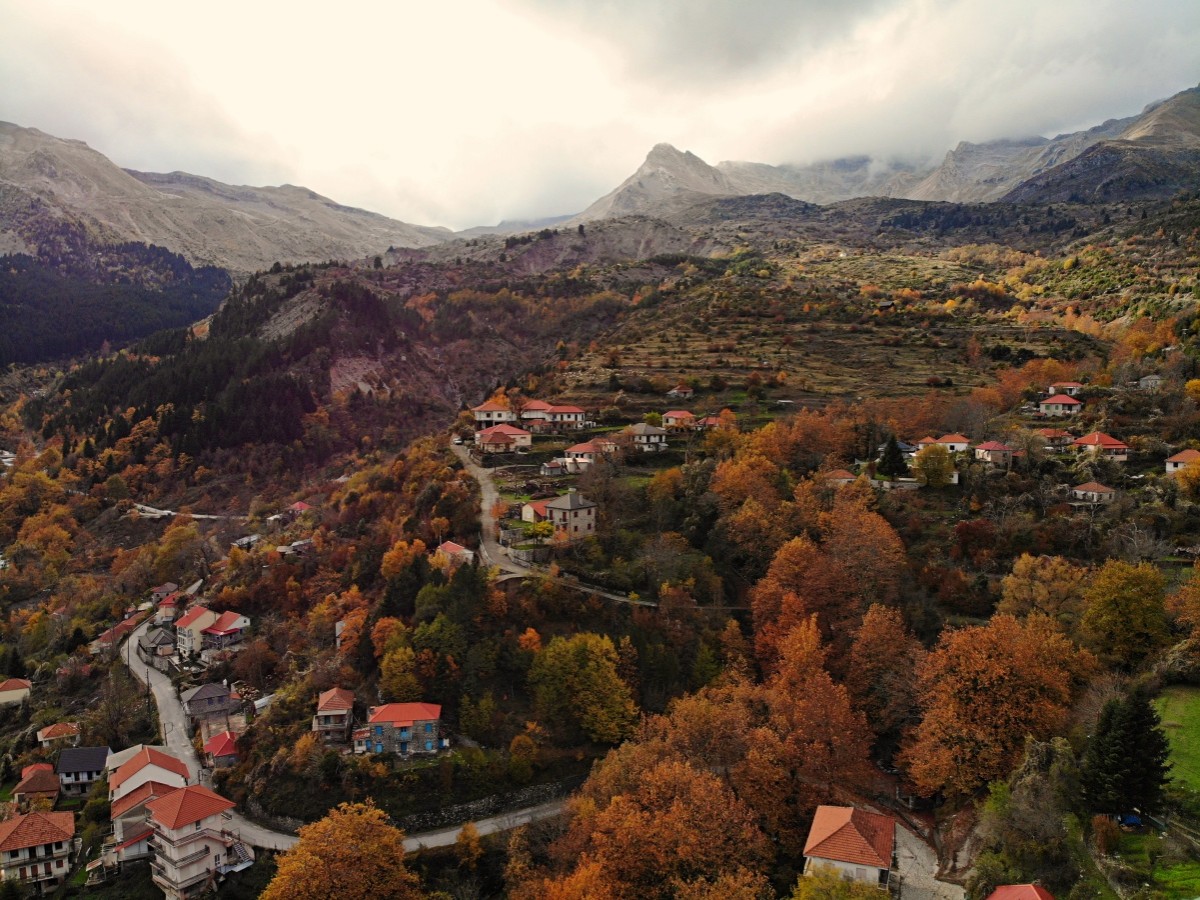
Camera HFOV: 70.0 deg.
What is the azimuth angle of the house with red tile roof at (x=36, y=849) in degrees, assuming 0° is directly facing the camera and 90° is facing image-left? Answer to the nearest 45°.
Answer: approximately 0°

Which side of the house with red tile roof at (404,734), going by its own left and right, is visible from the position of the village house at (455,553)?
back

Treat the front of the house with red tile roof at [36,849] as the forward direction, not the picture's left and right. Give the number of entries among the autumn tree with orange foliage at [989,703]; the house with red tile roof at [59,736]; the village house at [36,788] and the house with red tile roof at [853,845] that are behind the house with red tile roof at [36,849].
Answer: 2

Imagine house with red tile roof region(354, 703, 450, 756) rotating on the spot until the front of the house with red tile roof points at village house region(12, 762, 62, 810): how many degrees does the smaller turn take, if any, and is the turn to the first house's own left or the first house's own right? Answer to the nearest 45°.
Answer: approximately 135° to the first house's own right

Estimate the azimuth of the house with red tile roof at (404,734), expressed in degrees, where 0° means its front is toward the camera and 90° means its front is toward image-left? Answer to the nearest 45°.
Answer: approximately 0°

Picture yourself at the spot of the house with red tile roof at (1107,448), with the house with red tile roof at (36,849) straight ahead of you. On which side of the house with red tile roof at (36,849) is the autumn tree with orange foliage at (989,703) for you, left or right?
left

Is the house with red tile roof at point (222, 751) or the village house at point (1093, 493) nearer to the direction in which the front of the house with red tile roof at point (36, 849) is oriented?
the village house

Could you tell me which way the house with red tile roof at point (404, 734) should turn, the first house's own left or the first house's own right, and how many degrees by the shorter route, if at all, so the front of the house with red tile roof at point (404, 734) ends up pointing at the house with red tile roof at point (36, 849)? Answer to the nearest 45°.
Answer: approximately 90° to the first house's own right

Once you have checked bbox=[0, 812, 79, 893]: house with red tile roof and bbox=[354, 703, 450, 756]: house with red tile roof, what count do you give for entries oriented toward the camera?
2
